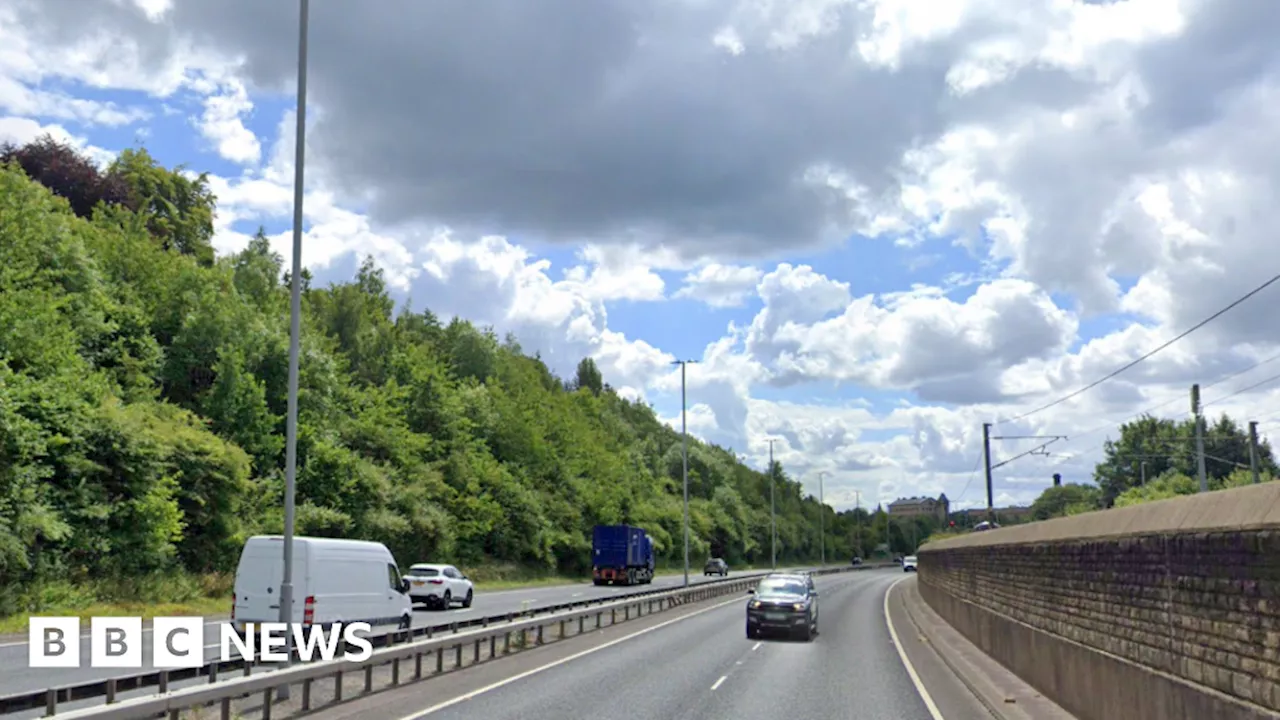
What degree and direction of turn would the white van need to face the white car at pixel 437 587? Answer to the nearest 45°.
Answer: approximately 45° to its left

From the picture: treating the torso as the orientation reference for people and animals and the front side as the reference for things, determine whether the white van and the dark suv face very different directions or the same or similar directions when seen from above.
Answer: very different directions

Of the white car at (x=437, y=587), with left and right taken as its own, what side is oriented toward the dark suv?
right

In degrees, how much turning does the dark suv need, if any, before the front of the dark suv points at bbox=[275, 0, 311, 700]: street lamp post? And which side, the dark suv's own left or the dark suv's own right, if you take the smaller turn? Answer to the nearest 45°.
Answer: approximately 45° to the dark suv's own right

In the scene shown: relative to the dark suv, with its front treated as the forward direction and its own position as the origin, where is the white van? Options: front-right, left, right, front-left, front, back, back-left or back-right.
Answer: front-right

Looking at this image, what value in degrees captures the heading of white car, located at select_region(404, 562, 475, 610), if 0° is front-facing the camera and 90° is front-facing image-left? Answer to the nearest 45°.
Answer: approximately 225°

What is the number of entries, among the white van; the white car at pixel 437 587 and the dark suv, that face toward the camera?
1

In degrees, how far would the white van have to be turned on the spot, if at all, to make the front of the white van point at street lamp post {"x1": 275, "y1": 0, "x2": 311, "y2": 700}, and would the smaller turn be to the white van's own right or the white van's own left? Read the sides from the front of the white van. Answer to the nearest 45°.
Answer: approximately 135° to the white van's own right

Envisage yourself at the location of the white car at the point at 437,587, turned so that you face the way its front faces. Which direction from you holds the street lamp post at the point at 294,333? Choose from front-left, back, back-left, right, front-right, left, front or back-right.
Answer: back-right

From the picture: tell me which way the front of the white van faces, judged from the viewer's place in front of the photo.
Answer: facing away from the viewer and to the right of the viewer
